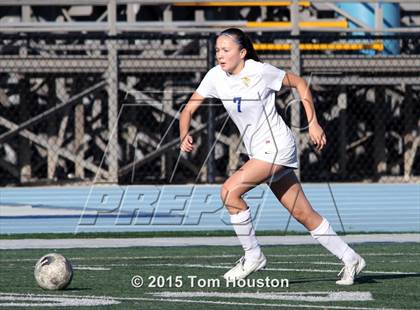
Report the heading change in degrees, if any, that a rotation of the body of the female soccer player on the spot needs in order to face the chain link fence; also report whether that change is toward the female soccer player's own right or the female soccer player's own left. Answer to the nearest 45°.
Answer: approximately 135° to the female soccer player's own right

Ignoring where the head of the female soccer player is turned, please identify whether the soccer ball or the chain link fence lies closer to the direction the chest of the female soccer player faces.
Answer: the soccer ball

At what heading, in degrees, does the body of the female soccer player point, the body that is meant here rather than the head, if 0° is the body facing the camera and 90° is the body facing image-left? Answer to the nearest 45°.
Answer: approximately 45°
